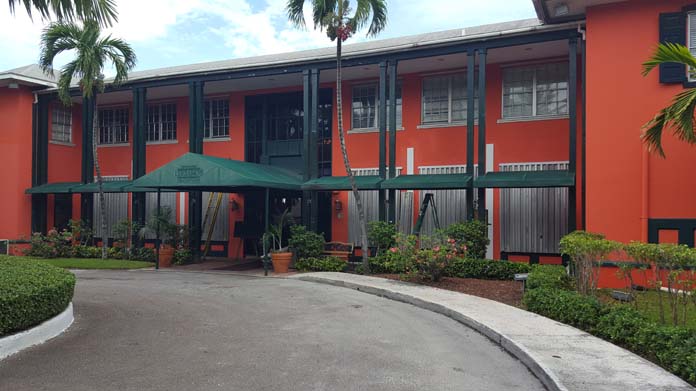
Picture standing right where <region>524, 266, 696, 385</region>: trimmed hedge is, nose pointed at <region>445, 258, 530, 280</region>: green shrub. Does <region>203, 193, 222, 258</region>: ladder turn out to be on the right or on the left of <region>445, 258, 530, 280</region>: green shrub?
left

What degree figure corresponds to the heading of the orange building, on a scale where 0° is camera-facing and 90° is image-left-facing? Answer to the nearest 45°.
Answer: approximately 45°

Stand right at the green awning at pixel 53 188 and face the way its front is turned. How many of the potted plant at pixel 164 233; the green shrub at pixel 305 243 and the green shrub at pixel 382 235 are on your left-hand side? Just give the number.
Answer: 3

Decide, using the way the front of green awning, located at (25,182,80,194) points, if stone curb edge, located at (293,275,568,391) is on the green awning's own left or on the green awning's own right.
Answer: on the green awning's own left

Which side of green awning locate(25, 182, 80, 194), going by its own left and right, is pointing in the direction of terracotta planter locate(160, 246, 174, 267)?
left

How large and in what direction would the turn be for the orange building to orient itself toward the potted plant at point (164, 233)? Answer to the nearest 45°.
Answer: approximately 45° to its right

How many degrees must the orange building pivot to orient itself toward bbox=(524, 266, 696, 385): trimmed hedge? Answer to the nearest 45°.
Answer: approximately 45° to its left

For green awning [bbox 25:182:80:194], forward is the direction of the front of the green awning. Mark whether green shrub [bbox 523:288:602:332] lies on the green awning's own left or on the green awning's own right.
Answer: on the green awning's own left
